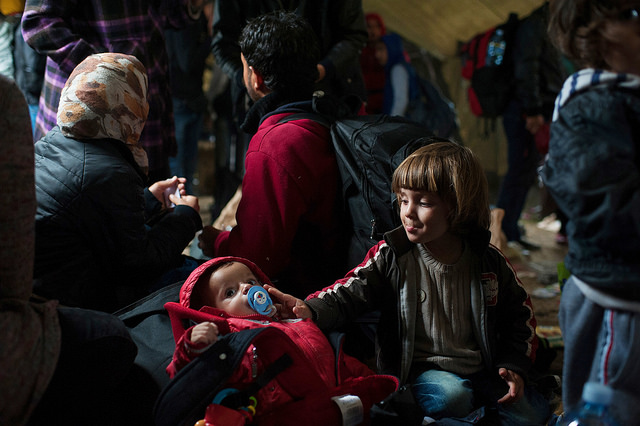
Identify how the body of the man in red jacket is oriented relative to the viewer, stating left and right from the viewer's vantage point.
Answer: facing away from the viewer and to the left of the viewer

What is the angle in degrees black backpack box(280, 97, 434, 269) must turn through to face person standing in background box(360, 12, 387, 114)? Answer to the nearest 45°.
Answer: approximately 90° to its left

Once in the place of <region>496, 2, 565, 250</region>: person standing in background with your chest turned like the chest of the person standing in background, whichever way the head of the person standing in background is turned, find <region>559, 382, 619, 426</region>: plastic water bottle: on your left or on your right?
on your right

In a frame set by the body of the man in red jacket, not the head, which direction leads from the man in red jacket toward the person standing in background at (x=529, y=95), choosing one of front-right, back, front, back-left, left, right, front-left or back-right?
right

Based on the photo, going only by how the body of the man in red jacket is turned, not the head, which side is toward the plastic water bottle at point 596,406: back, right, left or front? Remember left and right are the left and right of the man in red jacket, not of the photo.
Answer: back

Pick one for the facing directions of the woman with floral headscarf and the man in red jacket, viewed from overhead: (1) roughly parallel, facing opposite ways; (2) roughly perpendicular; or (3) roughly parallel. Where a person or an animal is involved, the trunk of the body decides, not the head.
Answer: roughly perpendicular
